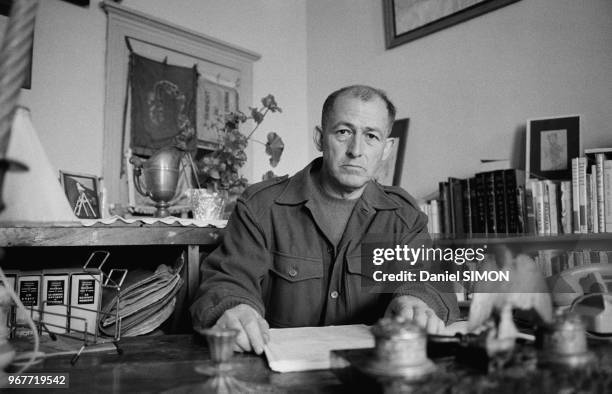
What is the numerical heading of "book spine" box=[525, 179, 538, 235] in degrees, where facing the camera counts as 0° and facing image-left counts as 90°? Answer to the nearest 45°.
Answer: approximately 0°

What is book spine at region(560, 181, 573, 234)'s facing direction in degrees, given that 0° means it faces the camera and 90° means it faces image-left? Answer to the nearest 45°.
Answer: approximately 0°

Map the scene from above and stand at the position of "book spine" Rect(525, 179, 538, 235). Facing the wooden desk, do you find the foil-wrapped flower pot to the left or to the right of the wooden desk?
right
